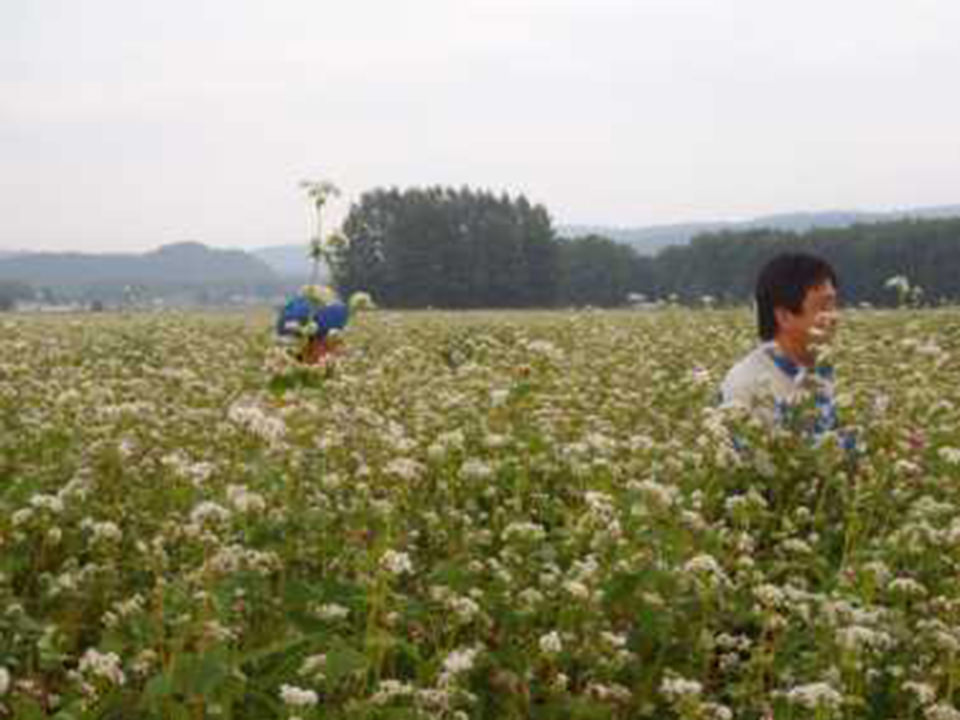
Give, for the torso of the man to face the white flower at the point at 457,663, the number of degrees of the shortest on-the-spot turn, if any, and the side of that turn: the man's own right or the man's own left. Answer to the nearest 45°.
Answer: approximately 45° to the man's own right

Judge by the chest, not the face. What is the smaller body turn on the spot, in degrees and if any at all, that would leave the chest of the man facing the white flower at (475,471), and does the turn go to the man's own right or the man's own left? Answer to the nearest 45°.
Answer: approximately 90° to the man's own right

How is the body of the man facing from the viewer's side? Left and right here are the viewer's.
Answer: facing the viewer and to the right of the viewer

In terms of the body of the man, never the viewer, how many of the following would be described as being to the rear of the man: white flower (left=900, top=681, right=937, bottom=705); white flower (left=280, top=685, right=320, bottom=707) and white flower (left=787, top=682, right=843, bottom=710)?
0

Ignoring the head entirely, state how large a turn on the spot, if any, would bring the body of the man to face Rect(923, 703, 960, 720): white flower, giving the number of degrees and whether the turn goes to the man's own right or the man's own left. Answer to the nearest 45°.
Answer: approximately 45° to the man's own right

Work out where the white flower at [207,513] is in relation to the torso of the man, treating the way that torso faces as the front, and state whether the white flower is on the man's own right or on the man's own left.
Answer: on the man's own right

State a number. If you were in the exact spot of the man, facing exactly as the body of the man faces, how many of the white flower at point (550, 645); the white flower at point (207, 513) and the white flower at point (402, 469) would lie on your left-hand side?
0

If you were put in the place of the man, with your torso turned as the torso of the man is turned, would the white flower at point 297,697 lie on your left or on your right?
on your right

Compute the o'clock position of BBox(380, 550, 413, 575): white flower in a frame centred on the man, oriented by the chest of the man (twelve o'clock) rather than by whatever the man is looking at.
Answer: The white flower is roughly at 2 o'clock from the man.

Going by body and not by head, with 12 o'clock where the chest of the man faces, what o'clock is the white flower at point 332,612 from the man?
The white flower is roughly at 2 o'clock from the man.

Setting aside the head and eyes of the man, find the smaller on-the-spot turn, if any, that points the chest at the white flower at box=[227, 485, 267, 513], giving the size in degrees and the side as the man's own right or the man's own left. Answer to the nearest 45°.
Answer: approximately 90° to the man's own right

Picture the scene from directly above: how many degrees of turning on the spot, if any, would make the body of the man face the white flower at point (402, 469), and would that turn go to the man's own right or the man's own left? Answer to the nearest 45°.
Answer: approximately 45° to the man's own right

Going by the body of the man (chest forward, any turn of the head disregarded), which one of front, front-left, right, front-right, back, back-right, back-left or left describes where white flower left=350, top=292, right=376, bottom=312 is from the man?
right
